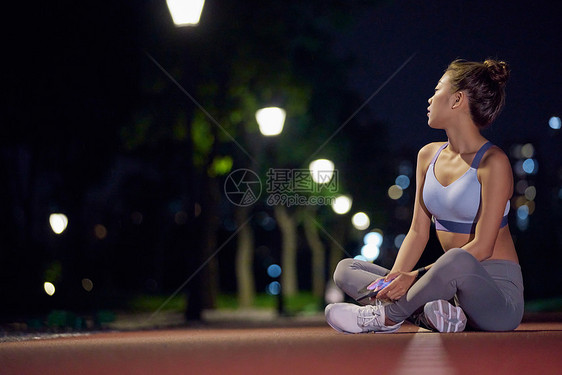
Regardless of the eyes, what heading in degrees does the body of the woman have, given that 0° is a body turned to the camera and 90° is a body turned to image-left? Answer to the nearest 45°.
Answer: approximately 45°

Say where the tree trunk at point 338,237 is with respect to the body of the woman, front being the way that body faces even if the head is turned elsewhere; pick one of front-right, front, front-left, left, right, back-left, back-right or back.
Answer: back-right

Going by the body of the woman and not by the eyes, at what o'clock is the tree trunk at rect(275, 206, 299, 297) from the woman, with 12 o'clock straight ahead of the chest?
The tree trunk is roughly at 4 o'clock from the woman.

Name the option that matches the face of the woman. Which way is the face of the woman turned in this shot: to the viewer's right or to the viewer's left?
to the viewer's left

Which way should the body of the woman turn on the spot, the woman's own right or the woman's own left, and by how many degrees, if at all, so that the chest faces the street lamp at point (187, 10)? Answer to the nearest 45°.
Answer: approximately 90° to the woman's own right
